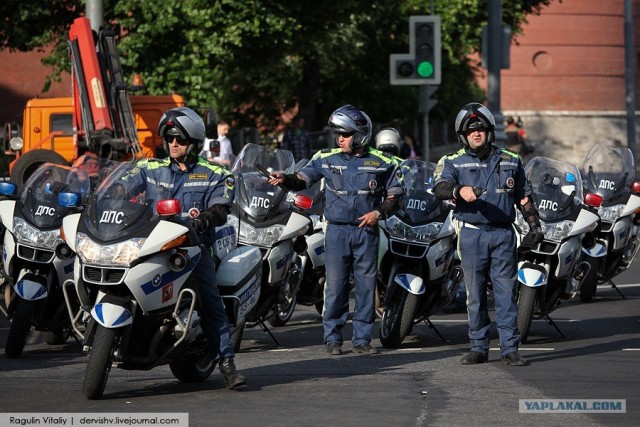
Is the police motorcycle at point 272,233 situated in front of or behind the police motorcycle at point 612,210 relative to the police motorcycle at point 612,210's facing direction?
in front

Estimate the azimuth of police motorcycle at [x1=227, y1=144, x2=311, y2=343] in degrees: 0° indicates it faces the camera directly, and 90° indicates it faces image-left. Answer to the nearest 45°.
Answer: approximately 45°

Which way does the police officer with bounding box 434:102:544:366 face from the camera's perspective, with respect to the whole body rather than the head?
toward the camera

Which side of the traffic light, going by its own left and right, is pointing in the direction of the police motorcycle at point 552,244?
front

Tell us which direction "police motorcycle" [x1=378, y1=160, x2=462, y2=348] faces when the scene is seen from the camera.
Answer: facing the viewer and to the left of the viewer

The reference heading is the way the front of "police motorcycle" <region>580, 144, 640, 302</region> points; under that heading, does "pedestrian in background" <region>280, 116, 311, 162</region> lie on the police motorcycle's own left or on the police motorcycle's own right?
on the police motorcycle's own right

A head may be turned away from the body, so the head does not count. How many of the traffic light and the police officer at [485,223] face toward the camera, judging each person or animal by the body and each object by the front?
2
